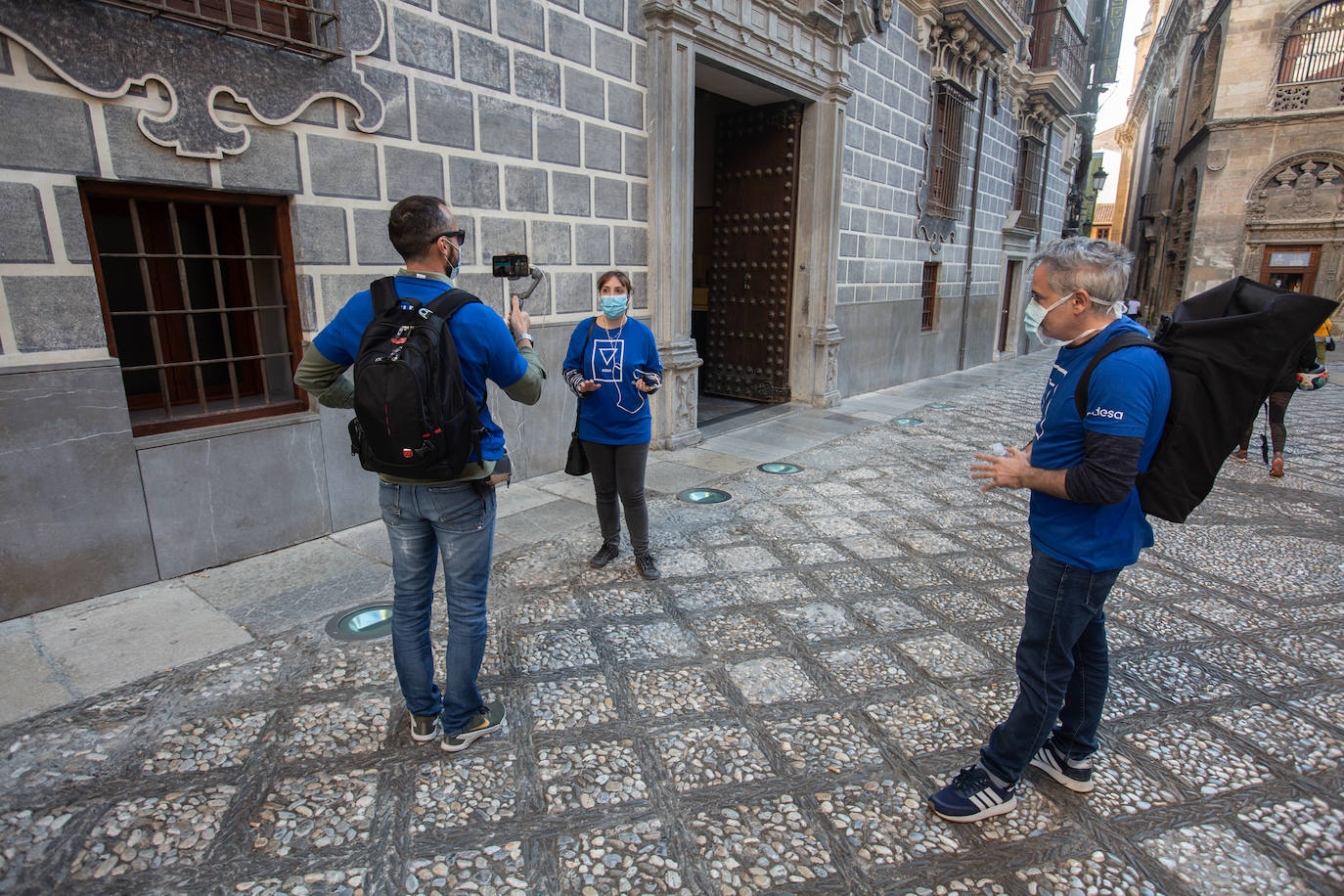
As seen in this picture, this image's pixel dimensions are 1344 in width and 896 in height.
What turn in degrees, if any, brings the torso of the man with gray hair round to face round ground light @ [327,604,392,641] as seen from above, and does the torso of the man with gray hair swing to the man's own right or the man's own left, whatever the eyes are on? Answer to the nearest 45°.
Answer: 0° — they already face it

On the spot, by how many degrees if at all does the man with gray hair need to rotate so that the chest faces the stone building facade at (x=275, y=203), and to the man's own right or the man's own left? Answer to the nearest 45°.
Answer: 0° — they already face it

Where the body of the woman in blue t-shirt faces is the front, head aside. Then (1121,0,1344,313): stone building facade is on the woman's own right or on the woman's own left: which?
on the woman's own left

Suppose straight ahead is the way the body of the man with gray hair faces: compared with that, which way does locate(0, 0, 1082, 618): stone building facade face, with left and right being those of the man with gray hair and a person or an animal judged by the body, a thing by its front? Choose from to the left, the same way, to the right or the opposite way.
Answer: the opposite way

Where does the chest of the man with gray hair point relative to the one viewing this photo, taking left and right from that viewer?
facing to the left of the viewer

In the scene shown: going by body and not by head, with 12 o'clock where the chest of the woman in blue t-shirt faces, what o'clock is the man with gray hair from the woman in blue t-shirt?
The man with gray hair is roughly at 11 o'clock from the woman in blue t-shirt.

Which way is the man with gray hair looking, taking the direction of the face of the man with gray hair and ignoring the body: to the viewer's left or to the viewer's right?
to the viewer's left

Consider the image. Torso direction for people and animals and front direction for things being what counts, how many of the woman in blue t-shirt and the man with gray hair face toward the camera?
1

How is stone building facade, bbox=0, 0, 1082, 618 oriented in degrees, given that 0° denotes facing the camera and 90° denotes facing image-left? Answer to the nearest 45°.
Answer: approximately 315°
